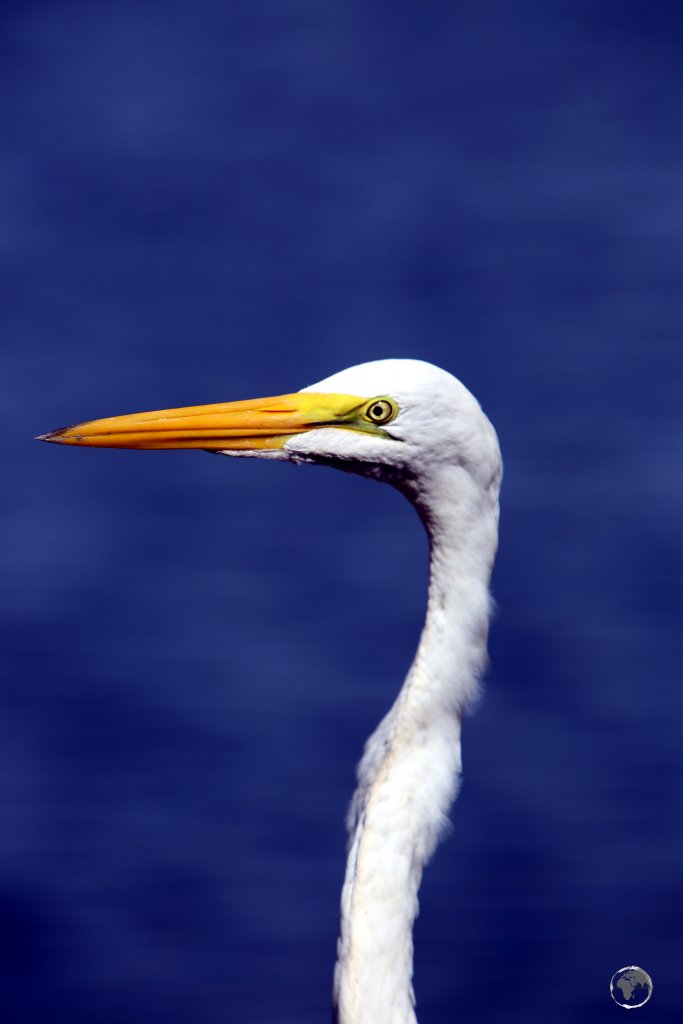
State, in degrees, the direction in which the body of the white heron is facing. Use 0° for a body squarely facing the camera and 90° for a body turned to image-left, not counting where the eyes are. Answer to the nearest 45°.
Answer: approximately 90°
